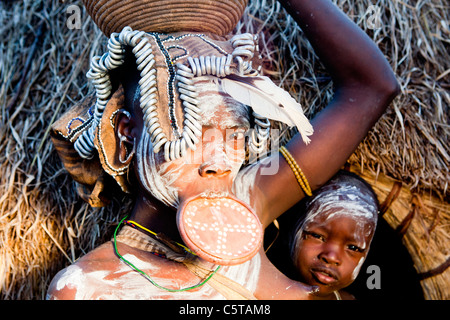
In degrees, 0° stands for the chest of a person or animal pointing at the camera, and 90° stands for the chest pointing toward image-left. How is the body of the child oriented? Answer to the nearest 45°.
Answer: approximately 0°
